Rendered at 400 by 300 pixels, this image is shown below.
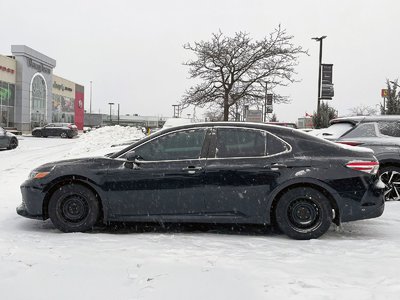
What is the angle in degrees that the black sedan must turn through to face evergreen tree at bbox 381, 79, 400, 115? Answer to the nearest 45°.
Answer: approximately 135° to its right

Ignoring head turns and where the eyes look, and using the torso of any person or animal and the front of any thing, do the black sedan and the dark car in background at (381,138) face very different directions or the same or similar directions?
very different directions

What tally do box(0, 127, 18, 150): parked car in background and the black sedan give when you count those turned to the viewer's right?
1

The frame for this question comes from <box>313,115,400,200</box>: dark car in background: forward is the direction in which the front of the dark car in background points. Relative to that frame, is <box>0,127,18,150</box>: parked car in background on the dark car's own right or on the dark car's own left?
on the dark car's own left

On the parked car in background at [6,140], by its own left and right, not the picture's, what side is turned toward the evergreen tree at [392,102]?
front

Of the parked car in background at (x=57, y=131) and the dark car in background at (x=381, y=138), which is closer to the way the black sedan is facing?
the parked car in background

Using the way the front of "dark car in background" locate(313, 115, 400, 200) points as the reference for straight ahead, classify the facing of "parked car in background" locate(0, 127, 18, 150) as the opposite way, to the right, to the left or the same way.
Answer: the same way

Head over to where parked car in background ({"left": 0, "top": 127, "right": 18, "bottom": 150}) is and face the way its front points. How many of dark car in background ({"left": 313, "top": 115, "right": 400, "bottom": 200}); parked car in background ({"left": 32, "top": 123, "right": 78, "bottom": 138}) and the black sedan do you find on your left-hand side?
1

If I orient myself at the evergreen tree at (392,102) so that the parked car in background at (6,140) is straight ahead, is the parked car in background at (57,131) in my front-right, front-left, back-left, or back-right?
front-right

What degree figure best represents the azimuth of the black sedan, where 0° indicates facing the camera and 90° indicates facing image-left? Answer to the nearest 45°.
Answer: approximately 90°

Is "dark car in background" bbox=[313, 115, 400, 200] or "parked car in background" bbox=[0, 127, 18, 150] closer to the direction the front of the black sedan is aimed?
the parked car in background
